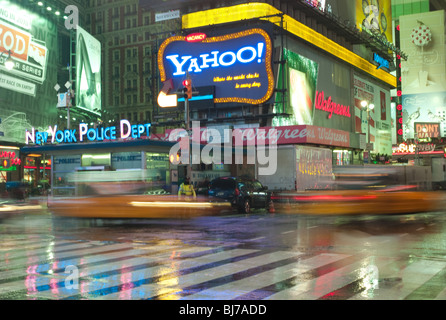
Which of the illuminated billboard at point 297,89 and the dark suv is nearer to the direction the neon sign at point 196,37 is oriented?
the dark suv

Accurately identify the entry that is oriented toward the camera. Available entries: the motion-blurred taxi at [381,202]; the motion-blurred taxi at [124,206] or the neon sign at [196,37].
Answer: the neon sign

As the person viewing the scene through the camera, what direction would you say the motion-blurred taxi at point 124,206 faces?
facing to the right of the viewer

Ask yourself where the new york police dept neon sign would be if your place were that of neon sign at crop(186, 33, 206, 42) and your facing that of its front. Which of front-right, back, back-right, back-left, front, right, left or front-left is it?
front-right

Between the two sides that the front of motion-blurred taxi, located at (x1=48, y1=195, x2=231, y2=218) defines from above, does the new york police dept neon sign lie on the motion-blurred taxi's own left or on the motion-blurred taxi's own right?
on the motion-blurred taxi's own left

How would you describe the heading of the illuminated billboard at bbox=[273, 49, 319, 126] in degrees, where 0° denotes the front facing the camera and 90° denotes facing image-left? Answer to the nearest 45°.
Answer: approximately 315°

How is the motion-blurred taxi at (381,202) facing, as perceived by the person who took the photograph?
facing to the right of the viewer

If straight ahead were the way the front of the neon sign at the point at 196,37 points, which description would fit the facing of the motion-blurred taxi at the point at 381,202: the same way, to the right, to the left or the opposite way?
to the left

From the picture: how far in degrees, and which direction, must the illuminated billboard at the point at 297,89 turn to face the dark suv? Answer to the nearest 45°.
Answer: approximately 45° to its right

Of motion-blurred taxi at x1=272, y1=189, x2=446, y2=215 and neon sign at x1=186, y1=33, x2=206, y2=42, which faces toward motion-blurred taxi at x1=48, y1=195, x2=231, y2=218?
the neon sign

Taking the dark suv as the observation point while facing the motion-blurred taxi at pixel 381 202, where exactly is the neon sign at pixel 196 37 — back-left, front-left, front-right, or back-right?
back-left

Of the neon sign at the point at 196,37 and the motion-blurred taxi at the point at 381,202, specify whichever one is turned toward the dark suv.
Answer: the neon sign

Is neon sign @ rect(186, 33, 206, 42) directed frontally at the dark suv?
yes
